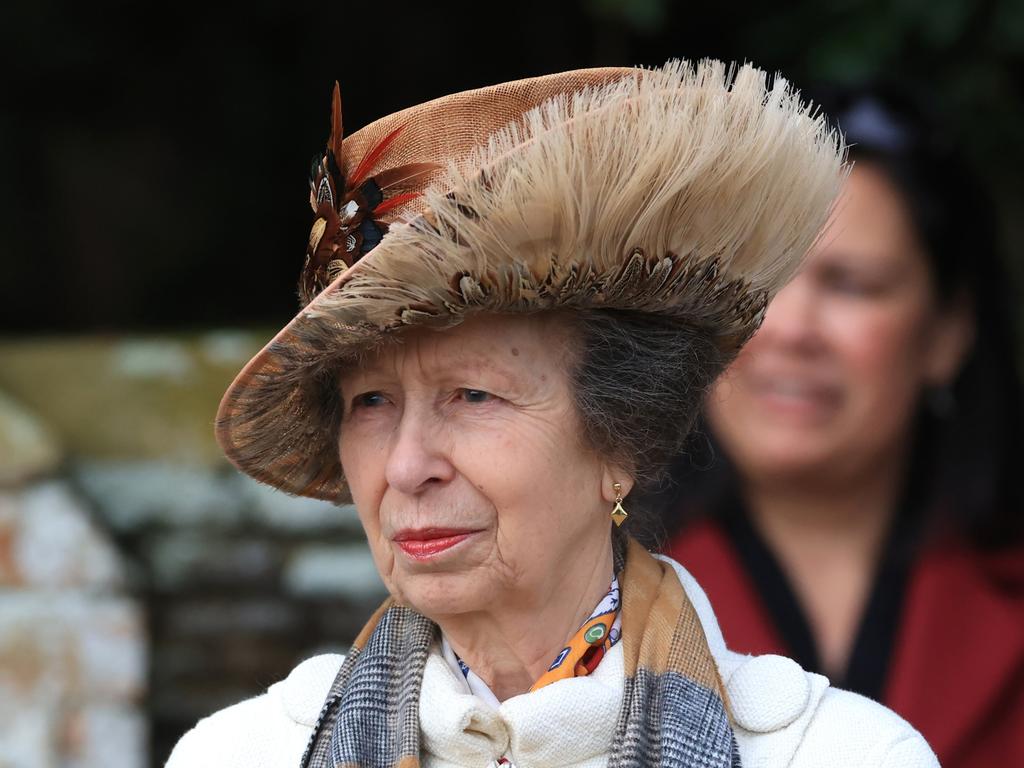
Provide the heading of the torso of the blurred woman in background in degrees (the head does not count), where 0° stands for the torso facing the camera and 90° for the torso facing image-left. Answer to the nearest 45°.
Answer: approximately 45°

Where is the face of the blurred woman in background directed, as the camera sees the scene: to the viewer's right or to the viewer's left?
to the viewer's left
